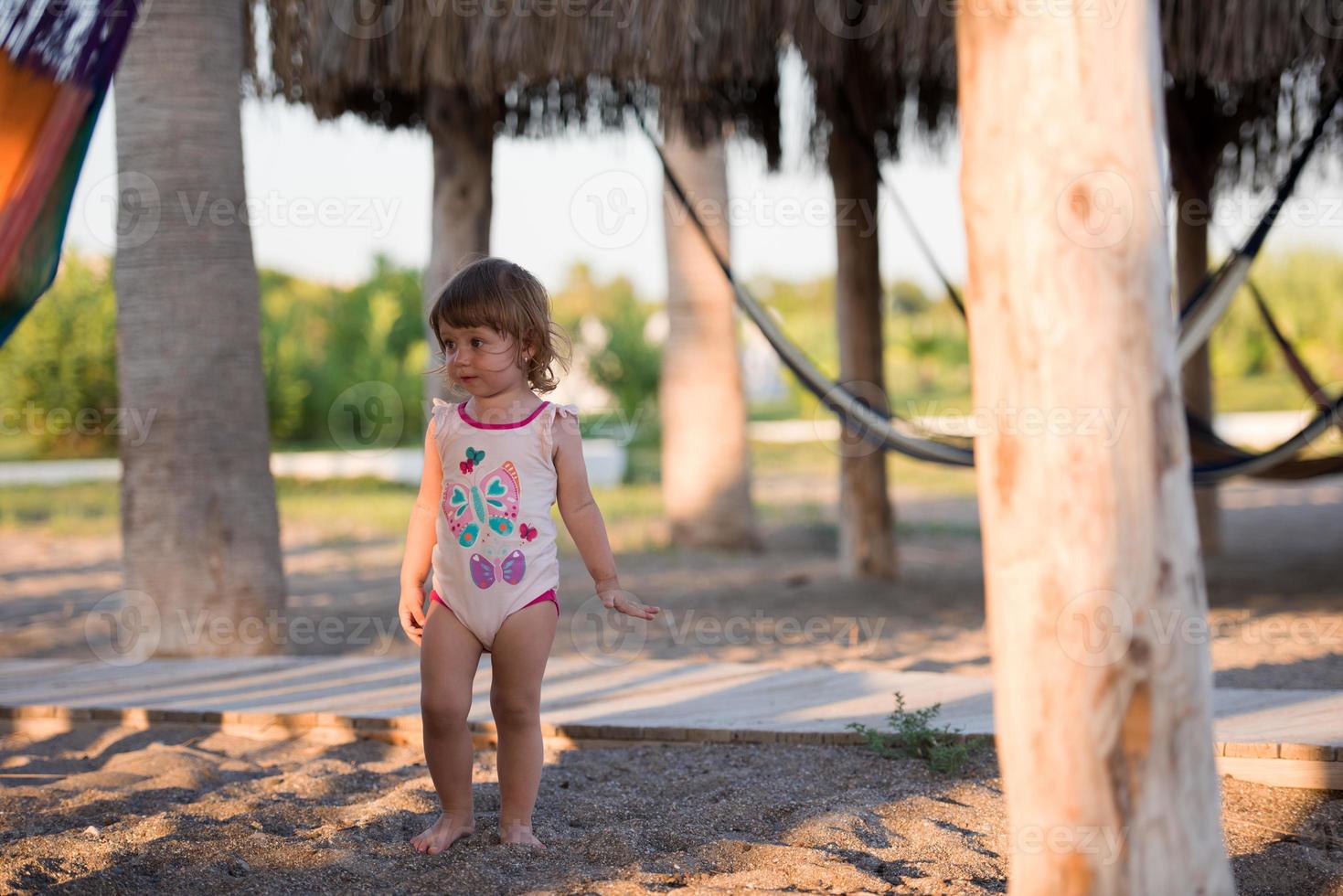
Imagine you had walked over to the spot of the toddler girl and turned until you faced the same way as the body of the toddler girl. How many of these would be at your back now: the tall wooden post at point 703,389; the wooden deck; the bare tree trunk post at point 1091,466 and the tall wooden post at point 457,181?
3

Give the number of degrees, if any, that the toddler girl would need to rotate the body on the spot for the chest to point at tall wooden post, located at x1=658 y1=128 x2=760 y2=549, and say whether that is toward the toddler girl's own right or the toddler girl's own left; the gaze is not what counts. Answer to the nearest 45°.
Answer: approximately 180°

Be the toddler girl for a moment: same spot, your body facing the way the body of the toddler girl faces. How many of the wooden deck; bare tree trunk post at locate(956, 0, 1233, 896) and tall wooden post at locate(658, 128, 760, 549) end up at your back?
2

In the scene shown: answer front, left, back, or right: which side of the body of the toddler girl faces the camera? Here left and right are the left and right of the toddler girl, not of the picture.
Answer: front

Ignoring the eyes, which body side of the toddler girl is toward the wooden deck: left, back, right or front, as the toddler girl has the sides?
back

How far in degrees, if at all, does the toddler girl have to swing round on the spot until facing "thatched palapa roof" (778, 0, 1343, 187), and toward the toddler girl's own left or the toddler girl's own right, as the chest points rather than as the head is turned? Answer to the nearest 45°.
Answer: approximately 135° to the toddler girl's own left

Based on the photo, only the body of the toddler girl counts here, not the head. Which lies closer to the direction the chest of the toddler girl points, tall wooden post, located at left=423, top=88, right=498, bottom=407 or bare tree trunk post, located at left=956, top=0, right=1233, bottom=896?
the bare tree trunk post

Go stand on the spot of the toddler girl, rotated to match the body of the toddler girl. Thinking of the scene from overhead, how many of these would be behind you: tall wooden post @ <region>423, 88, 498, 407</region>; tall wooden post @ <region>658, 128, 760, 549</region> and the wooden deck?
3

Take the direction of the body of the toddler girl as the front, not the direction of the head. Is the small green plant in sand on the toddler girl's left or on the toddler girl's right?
on the toddler girl's left
